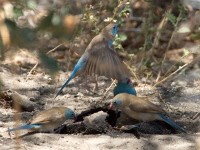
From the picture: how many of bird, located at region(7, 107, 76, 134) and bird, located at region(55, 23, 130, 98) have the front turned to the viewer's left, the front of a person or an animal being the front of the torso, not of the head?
0

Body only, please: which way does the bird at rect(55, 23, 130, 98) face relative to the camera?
to the viewer's right

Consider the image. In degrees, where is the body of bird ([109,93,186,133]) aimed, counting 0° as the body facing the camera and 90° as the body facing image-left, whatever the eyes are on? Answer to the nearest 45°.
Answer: approximately 90°

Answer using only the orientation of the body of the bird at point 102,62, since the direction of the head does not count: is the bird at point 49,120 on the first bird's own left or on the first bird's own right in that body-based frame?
on the first bird's own right

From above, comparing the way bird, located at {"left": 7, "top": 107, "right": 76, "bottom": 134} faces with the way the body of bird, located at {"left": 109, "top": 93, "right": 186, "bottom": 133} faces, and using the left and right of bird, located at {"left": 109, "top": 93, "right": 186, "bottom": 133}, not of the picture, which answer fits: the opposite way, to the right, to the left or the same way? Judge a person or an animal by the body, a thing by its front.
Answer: the opposite way

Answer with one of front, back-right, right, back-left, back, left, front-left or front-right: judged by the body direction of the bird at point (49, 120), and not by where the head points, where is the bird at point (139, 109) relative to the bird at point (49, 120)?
front

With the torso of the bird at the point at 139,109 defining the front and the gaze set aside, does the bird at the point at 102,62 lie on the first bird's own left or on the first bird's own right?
on the first bird's own right

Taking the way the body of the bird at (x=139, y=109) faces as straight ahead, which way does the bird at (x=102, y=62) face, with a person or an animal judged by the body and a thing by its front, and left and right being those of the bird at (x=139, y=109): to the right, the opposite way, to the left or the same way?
the opposite way

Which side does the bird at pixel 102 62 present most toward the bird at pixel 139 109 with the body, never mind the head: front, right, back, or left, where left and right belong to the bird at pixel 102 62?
right

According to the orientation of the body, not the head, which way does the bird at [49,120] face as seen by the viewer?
to the viewer's right

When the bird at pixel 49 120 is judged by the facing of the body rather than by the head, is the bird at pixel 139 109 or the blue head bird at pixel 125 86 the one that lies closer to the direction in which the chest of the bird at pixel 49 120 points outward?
the bird
